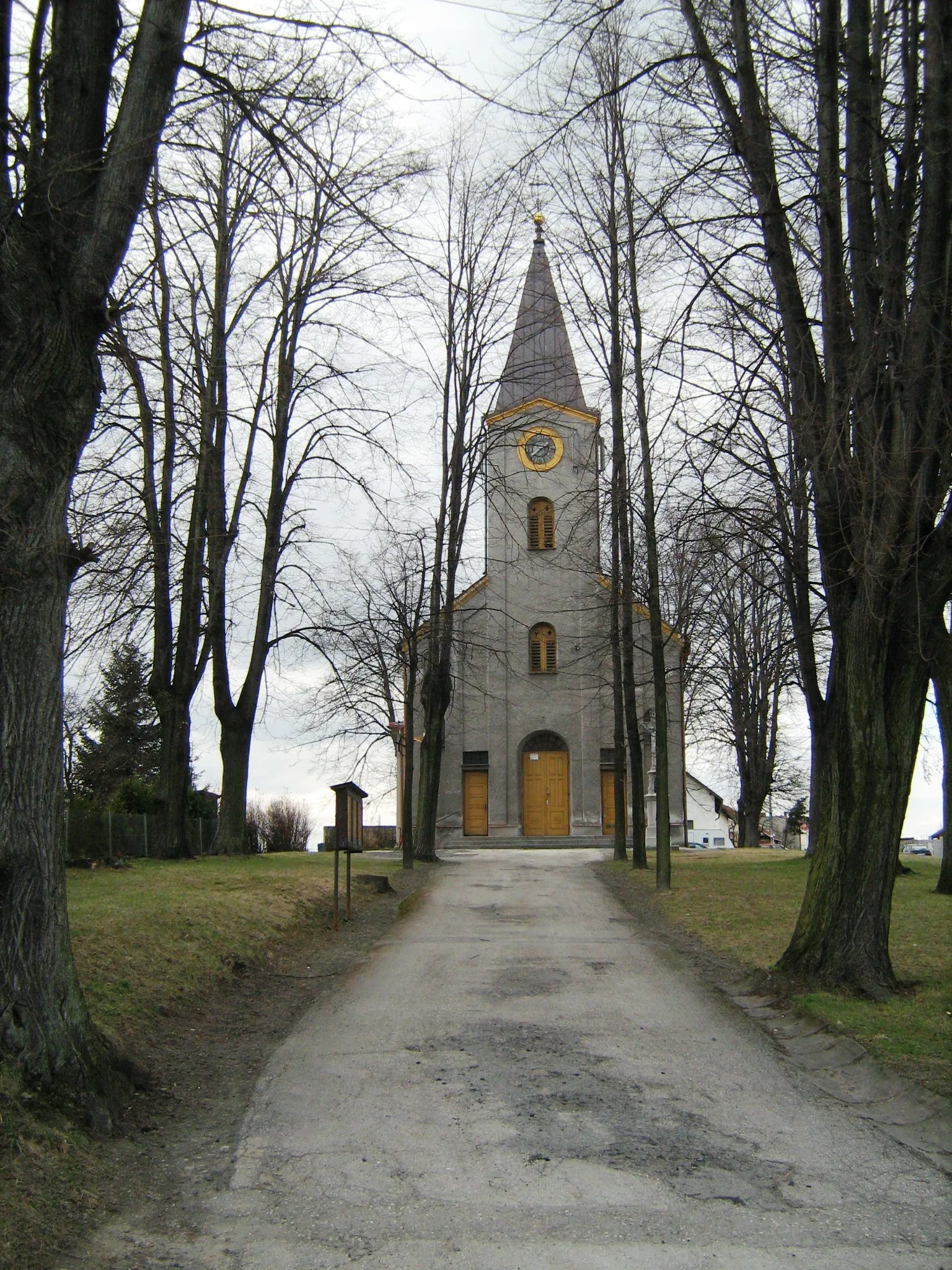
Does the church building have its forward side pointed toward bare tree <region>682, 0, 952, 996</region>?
yes

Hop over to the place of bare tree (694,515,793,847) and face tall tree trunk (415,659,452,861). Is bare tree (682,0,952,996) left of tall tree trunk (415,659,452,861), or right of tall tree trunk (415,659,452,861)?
left

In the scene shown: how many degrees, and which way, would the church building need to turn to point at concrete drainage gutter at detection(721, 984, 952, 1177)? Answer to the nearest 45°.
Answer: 0° — it already faces it

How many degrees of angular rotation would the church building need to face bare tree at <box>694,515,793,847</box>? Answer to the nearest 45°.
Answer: approximately 45° to its left

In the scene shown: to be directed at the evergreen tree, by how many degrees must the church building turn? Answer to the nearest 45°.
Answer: approximately 45° to its right

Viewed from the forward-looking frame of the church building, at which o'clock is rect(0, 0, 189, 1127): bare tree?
The bare tree is roughly at 12 o'clock from the church building.

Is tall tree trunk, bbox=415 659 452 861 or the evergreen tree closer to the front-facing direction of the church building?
the tall tree trunk

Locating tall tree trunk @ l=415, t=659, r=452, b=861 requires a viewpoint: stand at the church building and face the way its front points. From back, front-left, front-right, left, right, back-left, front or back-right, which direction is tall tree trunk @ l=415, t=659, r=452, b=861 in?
front

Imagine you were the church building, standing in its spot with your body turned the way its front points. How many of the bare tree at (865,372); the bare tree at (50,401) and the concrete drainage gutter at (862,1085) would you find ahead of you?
3

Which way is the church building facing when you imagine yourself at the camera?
facing the viewer
